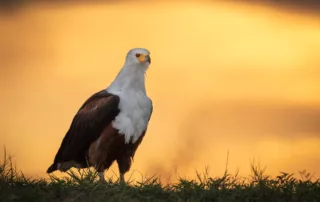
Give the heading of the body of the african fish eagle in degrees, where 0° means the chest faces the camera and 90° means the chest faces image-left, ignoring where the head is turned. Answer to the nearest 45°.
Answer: approximately 315°
